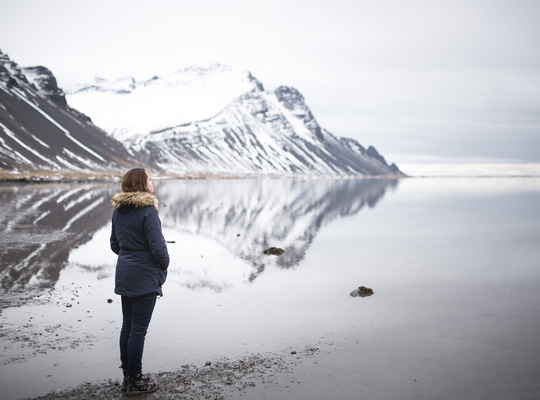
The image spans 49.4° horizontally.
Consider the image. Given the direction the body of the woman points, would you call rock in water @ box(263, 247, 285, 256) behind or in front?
in front

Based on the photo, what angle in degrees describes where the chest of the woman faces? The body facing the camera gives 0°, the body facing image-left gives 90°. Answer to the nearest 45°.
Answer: approximately 225°

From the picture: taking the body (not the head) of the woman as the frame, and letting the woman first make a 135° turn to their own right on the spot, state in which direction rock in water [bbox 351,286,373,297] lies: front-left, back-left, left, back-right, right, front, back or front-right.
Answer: back-left

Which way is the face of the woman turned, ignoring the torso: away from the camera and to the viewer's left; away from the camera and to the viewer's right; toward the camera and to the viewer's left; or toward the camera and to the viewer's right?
away from the camera and to the viewer's right
